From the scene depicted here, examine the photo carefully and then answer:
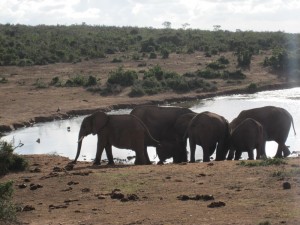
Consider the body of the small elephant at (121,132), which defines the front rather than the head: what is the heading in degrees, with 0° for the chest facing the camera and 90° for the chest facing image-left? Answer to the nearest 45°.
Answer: approximately 90°

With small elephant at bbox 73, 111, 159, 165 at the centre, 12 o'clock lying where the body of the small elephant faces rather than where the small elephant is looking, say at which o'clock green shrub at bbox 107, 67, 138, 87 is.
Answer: The green shrub is roughly at 3 o'clock from the small elephant.

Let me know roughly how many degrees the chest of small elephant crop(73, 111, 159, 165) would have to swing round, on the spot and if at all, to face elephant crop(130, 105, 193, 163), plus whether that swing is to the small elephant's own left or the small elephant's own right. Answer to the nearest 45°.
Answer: approximately 135° to the small elephant's own right

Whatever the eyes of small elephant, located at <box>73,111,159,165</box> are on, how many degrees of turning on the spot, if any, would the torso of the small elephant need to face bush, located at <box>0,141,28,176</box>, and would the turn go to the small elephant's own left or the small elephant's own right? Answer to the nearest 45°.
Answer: approximately 45° to the small elephant's own left

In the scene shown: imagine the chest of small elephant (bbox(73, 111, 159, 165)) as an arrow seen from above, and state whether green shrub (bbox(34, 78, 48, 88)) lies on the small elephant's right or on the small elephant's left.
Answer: on the small elephant's right

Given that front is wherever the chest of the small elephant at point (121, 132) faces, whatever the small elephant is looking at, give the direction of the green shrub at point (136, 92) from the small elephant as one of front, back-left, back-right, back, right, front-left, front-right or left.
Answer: right

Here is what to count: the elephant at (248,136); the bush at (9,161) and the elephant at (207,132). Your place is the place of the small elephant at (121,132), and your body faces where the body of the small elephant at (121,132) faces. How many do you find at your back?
2

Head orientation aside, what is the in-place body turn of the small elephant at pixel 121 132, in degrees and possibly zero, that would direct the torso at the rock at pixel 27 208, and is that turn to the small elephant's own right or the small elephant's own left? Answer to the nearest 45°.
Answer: approximately 90° to the small elephant's own left

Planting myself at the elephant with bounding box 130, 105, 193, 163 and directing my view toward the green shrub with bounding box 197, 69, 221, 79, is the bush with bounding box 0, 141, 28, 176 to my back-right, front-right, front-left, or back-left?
back-left

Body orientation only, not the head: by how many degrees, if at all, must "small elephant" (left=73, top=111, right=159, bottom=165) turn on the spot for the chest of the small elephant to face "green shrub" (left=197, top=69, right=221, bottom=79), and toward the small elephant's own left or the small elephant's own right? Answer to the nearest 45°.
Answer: approximately 90° to the small elephant's own right

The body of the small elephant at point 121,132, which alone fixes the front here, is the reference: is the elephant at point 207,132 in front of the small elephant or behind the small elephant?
behind

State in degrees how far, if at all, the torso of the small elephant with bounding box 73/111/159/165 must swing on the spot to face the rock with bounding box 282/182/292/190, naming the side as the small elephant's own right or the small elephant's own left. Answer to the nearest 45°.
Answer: approximately 135° to the small elephant's own left

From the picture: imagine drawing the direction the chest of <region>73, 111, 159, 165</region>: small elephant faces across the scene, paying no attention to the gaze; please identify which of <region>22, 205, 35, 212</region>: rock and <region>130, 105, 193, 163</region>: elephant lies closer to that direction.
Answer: the rock

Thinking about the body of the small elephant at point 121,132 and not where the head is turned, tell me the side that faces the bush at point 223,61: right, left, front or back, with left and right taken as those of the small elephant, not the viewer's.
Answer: right
